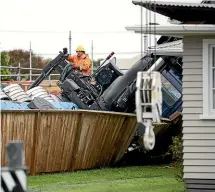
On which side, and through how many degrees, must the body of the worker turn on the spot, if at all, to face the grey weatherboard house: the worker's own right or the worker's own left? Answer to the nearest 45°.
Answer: approximately 45° to the worker's own left

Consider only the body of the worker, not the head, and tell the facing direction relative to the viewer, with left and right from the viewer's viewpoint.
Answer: facing the viewer and to the left of the viewer
